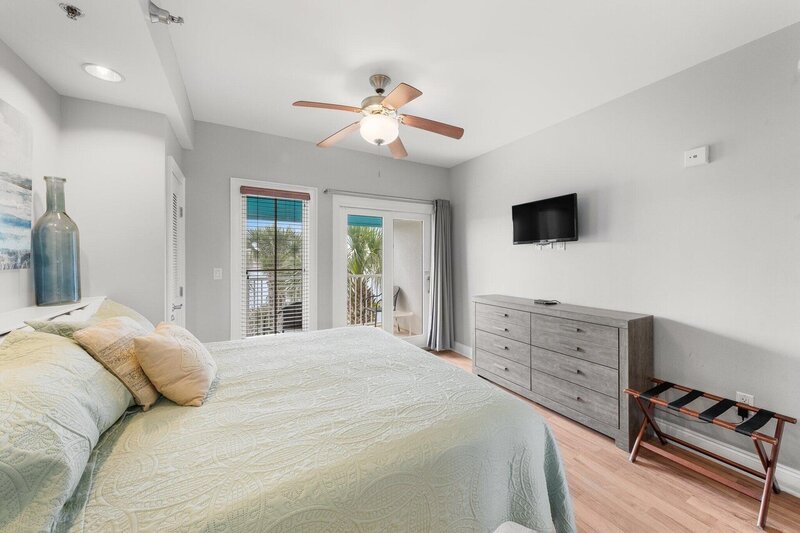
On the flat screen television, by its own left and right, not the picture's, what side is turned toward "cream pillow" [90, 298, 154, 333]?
front

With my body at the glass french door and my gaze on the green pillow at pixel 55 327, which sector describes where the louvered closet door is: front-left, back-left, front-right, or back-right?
front-right

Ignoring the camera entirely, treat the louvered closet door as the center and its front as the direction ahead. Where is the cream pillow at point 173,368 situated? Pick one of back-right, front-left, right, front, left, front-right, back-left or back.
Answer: right

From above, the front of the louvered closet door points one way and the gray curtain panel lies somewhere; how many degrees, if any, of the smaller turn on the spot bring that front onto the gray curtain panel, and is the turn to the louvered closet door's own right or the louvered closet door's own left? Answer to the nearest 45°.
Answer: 0° — it already faces it

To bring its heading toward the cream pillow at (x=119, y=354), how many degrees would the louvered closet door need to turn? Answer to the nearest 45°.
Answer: approximately 90° to its right

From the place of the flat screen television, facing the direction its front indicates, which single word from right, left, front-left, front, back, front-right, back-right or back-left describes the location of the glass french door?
front-right

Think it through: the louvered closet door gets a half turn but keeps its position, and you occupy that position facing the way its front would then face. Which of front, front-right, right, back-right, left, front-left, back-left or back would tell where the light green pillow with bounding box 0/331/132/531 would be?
left

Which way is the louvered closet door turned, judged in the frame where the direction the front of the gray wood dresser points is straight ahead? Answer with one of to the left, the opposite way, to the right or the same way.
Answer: the opposite way

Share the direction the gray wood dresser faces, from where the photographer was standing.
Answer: facing the viewer and to the left of the viewer

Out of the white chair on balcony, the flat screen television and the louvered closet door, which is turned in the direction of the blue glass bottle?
the flat screen television

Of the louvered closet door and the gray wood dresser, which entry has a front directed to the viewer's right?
the louvered closet door

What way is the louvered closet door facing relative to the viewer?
to the viewer's right
